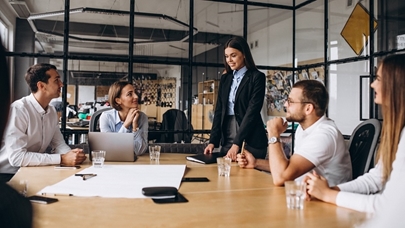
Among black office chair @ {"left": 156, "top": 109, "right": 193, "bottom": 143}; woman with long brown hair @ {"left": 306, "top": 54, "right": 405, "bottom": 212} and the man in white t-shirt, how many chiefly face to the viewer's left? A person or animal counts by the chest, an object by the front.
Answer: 2

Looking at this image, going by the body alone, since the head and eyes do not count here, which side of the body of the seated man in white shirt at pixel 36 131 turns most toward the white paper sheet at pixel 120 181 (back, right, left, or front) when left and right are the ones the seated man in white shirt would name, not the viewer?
front

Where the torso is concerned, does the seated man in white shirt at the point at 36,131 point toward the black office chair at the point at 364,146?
yes

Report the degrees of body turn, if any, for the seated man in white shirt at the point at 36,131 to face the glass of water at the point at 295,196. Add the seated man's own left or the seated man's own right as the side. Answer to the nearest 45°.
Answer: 0° — they already face it

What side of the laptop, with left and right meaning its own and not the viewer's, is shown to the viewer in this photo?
back

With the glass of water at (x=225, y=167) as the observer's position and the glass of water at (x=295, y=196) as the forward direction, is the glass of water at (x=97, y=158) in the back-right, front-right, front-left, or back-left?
back-right

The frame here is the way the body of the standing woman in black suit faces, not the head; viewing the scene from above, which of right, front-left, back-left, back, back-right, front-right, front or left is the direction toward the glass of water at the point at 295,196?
front-left

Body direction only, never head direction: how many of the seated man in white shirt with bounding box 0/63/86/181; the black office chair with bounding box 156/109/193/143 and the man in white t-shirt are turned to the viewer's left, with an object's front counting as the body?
1

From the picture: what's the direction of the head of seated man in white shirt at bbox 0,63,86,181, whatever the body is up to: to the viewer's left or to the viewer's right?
to the viewer's right

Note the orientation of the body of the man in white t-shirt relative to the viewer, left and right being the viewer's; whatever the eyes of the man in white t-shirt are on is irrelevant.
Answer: facing to the left of the viewer
